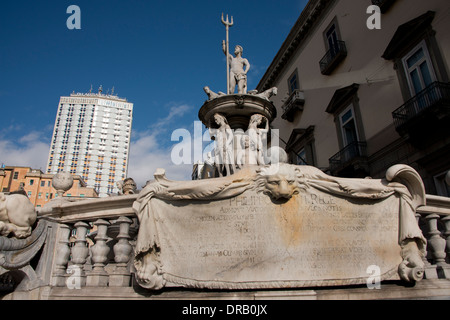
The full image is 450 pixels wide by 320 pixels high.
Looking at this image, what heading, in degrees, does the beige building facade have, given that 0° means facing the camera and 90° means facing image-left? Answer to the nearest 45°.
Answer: approximately 45°

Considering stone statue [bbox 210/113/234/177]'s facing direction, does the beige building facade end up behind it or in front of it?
behind

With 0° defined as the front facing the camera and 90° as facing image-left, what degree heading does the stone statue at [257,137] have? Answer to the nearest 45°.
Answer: approximately 315°

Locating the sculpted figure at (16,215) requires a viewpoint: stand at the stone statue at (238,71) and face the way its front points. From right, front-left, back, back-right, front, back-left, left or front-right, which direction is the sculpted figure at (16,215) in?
front-right

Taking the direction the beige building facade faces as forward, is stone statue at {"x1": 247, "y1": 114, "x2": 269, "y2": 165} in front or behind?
in front

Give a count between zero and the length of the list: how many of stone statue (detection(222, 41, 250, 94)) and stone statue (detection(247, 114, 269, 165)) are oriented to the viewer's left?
0

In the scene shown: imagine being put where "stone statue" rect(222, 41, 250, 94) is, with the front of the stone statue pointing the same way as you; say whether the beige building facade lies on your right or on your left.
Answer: on your left

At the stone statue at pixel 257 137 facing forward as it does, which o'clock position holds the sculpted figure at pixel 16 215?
The sculpted figure is roughly at 3 o'clock from the stone statue.

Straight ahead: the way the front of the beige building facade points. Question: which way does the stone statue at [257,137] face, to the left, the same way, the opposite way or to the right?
to the left
